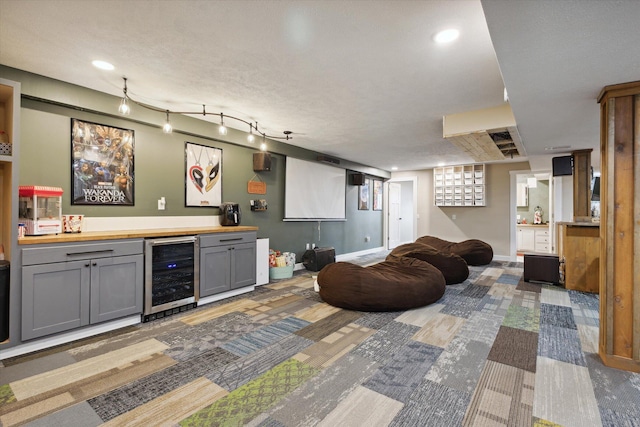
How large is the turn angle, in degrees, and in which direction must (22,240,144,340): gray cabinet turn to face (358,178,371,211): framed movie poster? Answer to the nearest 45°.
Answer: approximately 45° to its left

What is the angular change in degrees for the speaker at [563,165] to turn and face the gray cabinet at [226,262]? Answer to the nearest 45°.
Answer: approximately 45° to its right

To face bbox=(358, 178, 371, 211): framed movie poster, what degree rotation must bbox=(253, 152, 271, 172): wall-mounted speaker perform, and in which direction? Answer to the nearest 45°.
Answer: approximately 90° to its left

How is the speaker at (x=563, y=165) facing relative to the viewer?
toward the camera

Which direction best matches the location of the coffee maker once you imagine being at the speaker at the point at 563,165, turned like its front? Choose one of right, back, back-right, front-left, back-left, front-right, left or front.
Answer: front-right

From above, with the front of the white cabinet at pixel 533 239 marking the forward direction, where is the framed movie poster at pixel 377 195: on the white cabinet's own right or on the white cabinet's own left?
on the white cabinet's own right

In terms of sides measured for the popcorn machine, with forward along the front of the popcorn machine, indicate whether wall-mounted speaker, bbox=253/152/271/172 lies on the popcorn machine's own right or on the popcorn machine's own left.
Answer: on the popcorn machine's own left

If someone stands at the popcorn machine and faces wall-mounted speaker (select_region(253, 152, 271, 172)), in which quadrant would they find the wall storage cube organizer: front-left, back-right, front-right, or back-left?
front-right

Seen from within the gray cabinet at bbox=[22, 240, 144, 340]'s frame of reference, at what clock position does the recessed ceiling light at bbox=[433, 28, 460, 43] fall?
The recessed ceiling light is roughly at 12 o'clock from the gray cabinet.

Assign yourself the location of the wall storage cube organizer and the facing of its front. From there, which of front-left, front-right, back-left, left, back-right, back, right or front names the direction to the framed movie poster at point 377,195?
right

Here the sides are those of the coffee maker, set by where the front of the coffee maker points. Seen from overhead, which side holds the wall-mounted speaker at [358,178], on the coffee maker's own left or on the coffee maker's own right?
on the coffee maker's own left

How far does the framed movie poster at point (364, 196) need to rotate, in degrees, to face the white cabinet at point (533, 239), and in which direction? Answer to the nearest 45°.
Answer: approximately 45° to its left

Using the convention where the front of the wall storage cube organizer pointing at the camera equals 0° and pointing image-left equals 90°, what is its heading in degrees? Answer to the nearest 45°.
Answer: approximately 0°

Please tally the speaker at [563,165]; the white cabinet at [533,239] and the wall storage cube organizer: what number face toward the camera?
3

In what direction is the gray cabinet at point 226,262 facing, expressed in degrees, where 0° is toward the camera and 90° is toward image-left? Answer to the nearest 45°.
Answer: approximately 315°

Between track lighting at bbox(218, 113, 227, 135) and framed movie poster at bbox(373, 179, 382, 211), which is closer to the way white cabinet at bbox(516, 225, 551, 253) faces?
the track lighting

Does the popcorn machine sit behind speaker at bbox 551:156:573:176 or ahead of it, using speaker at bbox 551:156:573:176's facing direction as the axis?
ahead

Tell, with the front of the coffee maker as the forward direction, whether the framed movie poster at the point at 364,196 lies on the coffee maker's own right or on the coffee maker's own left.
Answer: on the coffee maker's own left

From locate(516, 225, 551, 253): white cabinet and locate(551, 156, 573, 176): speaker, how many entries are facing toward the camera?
2
